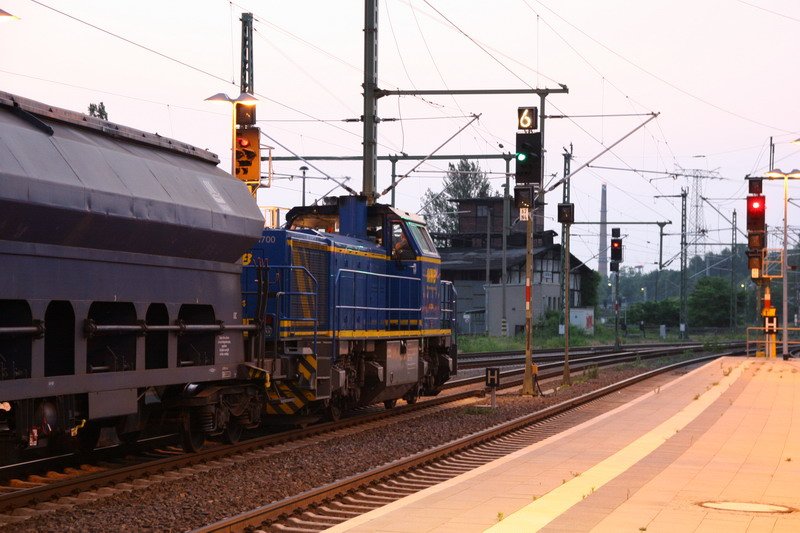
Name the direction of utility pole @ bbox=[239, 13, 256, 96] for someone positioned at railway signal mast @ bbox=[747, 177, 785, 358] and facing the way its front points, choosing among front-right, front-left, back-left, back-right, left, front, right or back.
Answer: front-right

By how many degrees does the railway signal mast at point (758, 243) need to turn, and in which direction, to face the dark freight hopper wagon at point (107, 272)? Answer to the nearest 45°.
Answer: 0° — it already faces it

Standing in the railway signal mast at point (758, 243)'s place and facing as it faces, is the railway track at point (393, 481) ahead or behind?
ahead

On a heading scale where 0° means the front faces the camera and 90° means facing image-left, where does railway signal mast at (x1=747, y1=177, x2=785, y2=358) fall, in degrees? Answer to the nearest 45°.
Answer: approximately 0°

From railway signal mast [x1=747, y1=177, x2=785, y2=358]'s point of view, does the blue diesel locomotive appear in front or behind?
in front

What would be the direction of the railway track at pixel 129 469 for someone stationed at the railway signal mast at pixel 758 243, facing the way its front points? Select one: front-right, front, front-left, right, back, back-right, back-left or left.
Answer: front

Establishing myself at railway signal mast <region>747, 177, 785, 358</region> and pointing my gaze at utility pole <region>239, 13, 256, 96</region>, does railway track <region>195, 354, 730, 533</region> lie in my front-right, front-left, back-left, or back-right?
front-left

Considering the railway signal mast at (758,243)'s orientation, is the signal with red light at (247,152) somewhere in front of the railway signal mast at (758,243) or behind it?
in front
